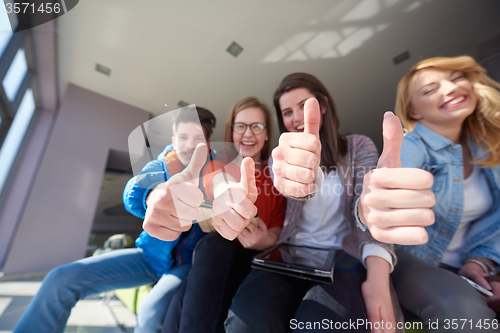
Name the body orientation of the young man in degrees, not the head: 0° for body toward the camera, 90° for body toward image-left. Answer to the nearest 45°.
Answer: approximately 0°

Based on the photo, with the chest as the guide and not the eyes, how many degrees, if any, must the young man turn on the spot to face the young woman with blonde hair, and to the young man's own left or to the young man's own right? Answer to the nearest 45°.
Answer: approximately 45° to the young man's own left
